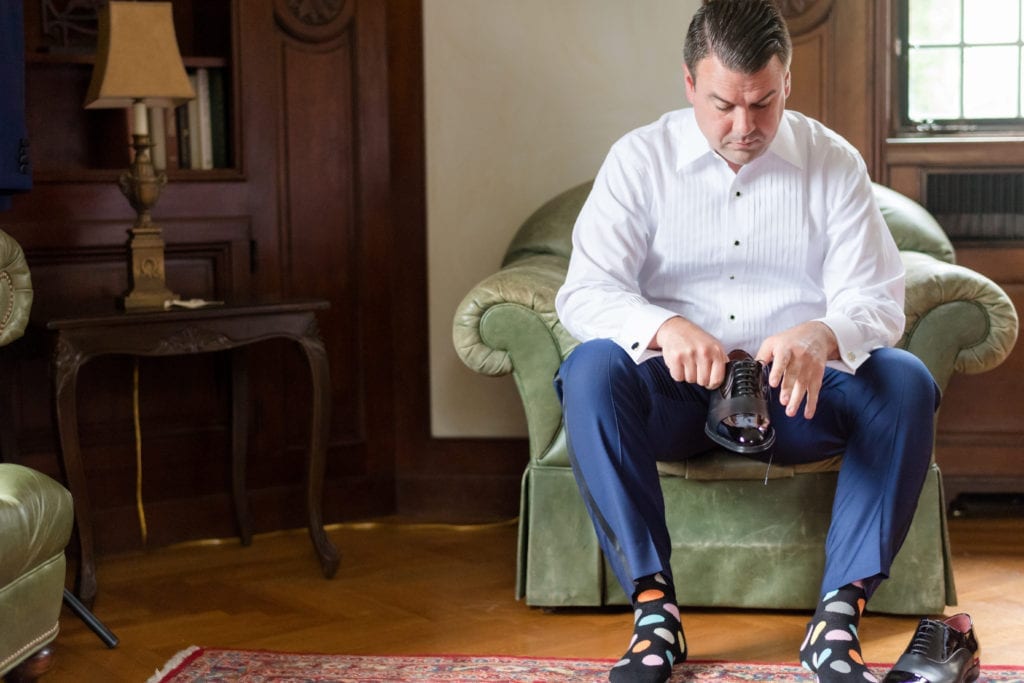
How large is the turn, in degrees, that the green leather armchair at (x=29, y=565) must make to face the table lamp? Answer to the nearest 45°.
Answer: approximately 135° to its left

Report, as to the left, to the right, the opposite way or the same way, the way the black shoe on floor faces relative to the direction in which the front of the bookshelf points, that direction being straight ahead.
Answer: to the right

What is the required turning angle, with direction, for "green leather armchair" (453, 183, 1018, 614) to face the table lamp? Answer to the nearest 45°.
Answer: approximately 90° to its right

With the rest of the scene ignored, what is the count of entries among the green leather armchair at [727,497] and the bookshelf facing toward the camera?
2

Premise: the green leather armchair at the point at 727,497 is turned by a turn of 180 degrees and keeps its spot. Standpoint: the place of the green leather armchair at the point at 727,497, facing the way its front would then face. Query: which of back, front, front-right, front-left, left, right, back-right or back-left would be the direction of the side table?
left

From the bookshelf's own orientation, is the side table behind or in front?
in front

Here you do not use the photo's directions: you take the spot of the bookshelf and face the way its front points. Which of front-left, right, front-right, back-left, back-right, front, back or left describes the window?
left

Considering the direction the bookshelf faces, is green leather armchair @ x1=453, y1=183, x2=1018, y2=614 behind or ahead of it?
ahead
